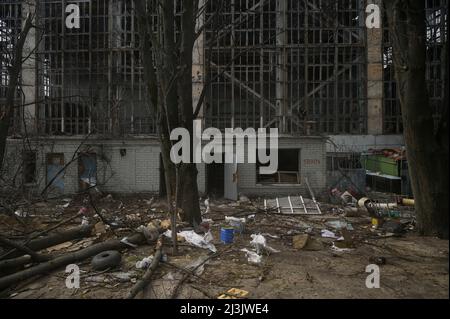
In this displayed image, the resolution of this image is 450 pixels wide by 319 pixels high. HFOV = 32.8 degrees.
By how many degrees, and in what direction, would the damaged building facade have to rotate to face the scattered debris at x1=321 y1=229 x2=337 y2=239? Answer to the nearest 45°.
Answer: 0° — it already faces it

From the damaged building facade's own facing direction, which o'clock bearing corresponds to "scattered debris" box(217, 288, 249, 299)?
The scattered debris is roughly at 12 o'clock from the damaged building facade.

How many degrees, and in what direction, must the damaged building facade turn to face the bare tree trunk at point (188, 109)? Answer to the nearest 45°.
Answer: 0° — it already faces it

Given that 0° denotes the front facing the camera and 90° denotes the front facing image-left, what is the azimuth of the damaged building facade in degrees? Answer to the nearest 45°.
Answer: approximately 0°
